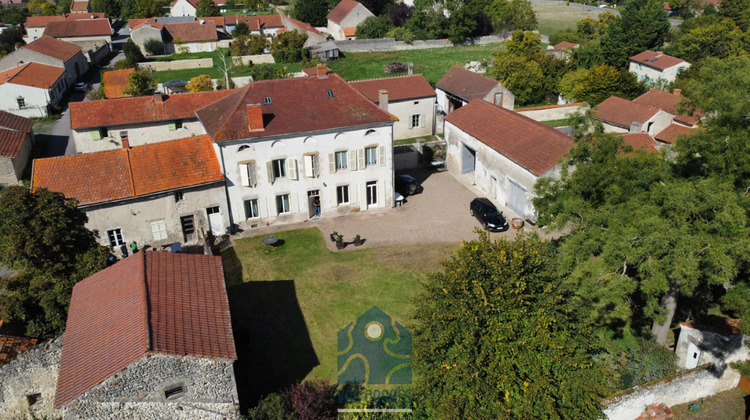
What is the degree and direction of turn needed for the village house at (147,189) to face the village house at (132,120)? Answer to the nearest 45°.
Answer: approximately 180°

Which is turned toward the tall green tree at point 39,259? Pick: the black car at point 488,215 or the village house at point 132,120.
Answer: the village house

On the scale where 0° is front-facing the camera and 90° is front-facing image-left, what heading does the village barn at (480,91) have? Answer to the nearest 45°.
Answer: approximately 45°

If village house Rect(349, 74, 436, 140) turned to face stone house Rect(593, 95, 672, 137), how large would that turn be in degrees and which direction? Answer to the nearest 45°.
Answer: approximately 90° to its left

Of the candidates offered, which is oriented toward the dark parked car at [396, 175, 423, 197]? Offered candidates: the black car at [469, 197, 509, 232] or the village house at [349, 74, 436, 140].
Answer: the village house

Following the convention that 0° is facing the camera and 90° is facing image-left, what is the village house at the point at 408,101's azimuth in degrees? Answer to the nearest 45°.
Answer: approximately 0°
